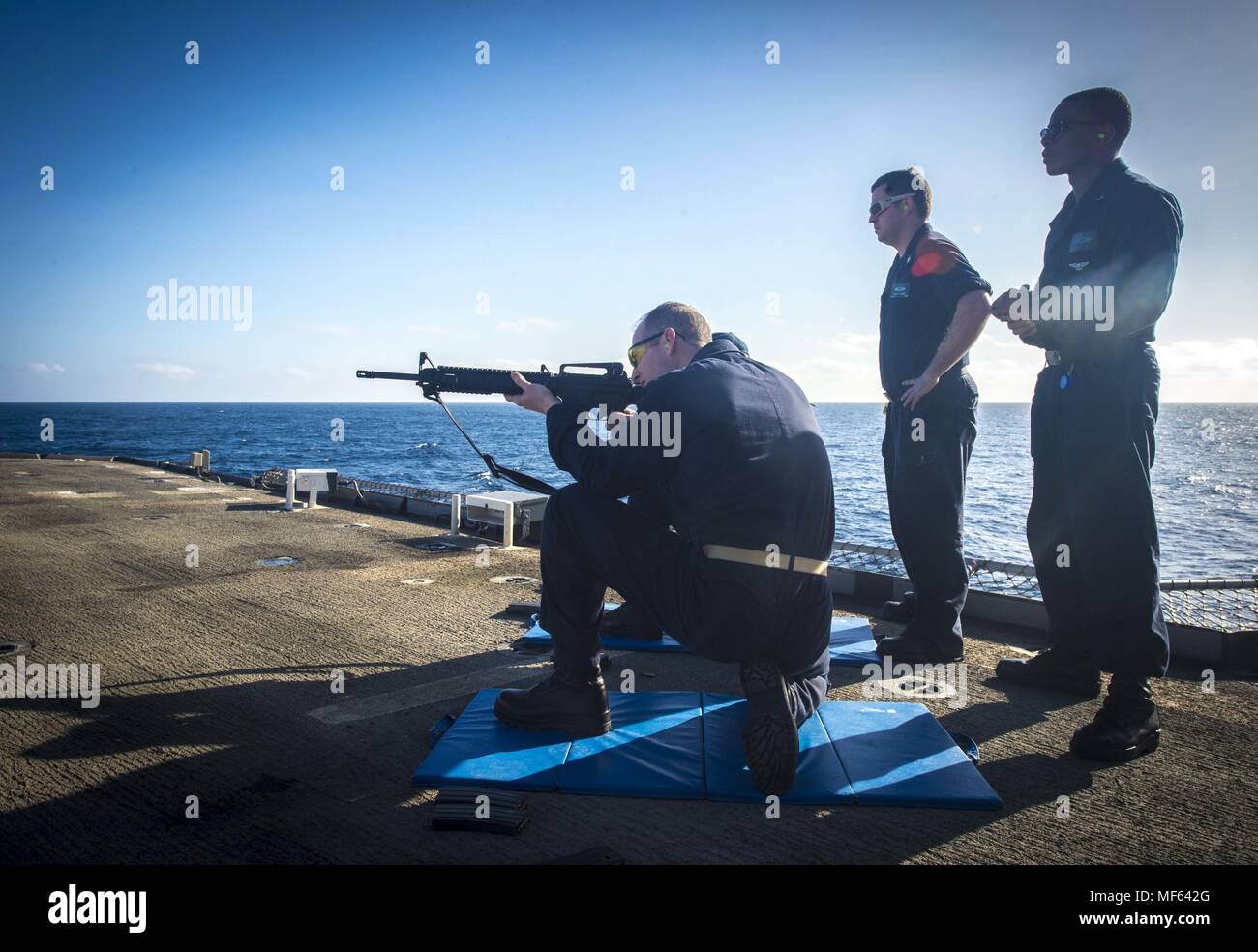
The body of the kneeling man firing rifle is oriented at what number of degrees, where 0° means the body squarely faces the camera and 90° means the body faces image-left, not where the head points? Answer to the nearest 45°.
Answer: approximately 135°

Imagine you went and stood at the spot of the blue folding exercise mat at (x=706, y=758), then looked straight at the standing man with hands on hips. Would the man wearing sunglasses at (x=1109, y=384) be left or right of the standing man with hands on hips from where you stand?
right

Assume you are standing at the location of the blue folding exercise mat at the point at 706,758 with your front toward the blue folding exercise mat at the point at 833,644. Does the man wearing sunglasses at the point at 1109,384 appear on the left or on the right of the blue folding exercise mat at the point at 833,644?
right

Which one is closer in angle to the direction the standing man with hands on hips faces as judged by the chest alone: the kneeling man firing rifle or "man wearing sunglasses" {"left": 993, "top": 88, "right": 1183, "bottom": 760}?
the kneeling man firing rifle

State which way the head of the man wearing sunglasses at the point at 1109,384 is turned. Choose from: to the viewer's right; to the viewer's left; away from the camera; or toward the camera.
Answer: to the viewer's left

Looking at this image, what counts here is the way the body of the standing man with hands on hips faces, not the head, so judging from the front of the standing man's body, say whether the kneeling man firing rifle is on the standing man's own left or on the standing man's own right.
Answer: on the standing man's own left

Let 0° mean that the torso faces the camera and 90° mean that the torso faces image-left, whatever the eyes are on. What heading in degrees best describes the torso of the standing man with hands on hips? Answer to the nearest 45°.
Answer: approximately 90°

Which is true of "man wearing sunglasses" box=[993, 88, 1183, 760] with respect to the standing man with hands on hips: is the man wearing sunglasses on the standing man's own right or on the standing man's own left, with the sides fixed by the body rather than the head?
on the standing man's own left

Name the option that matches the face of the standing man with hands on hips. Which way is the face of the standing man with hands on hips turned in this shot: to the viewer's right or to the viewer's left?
to the viewer's left

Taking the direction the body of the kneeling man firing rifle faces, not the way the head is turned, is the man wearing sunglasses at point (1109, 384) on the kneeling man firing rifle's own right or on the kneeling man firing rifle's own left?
on the kneeling man firing rifle's own right

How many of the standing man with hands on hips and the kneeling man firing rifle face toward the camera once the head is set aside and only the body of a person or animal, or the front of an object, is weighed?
0
